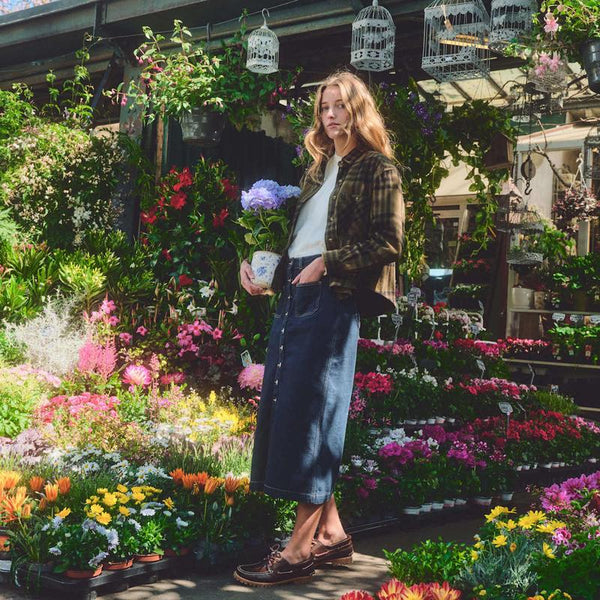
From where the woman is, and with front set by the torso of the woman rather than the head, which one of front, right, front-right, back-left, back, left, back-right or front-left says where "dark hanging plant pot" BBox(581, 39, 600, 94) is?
back

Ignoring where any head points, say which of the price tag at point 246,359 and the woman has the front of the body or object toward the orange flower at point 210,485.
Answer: the price tag

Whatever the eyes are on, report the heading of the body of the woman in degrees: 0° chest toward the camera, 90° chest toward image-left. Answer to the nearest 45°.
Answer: approximately 45°

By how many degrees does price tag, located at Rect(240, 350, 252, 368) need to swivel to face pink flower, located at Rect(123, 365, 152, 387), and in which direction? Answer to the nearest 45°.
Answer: approximately 90° to its right

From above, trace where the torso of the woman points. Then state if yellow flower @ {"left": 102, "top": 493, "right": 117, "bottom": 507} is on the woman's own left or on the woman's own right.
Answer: on the woman's own right

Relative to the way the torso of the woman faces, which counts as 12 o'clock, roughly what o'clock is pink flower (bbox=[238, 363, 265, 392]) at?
The pink flower is roughly at 4 o'clock from the woman.

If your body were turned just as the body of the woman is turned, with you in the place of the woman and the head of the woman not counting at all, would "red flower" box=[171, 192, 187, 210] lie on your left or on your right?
on your right

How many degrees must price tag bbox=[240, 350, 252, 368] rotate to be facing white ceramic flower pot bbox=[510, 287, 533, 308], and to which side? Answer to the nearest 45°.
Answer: approximately 135° to its left

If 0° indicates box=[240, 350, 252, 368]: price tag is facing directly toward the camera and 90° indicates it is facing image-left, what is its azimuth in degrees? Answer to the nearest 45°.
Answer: approximately 0°

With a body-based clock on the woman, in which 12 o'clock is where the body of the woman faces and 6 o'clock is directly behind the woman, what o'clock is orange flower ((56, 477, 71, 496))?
The orange flower is roughly at 2 o'clock from the woman.
